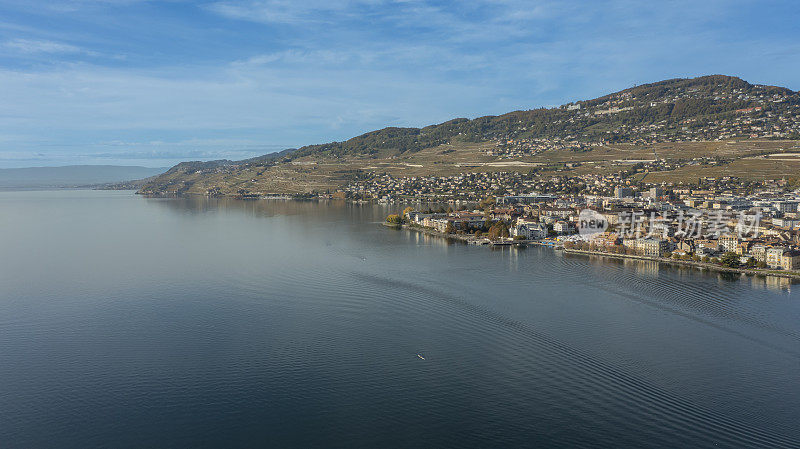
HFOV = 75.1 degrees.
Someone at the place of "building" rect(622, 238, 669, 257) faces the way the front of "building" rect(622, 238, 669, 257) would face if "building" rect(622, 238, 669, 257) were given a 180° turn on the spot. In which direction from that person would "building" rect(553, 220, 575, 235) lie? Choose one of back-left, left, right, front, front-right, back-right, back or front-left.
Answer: left

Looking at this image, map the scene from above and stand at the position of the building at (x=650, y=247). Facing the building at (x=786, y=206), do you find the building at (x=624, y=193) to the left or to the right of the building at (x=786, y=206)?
left

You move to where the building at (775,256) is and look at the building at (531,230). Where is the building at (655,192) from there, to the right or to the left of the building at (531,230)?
right

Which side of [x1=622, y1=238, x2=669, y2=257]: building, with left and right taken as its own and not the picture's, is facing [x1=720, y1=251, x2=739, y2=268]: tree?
left

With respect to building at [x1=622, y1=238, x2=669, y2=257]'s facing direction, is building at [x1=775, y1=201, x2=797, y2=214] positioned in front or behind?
behind

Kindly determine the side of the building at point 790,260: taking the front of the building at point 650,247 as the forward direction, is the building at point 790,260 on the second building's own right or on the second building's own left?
on the second building's own left

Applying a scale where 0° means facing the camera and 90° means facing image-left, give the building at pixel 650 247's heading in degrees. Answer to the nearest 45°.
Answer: approximately 45°

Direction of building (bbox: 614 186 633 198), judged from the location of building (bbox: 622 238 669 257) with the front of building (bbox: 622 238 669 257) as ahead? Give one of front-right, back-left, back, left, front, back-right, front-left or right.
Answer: back-right

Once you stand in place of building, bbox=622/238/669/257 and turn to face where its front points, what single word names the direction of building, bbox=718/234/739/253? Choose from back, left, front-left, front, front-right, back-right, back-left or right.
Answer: back-left
